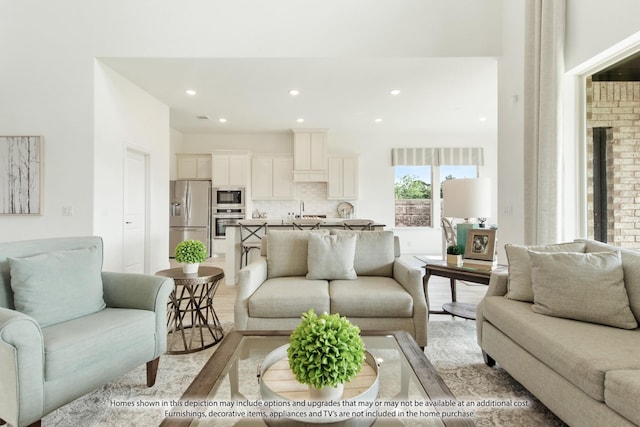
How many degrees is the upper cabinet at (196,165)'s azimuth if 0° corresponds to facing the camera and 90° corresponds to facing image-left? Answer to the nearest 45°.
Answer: approximately 0°

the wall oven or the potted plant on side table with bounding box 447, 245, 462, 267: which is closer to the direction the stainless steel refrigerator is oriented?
the potted plant on side table

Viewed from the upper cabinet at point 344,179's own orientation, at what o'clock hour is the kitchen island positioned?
The kitchen island is roughly at 1 o'clock from the upper cabinet.

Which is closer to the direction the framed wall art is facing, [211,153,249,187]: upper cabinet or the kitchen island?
the kitchen island

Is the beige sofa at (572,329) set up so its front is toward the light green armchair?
yes

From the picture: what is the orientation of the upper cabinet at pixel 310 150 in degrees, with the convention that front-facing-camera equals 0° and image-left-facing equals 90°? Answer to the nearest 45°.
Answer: approximately 0°

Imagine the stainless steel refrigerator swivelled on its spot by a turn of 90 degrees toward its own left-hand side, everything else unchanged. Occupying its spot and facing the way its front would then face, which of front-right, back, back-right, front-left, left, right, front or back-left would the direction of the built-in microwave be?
front
